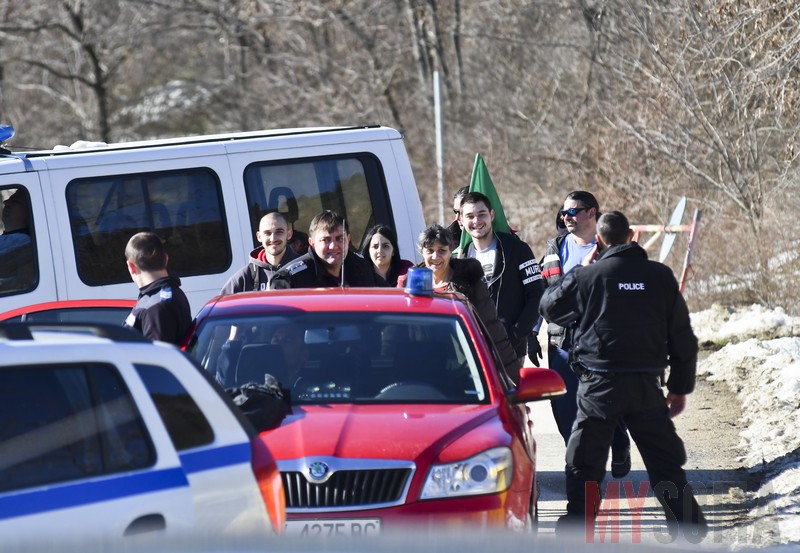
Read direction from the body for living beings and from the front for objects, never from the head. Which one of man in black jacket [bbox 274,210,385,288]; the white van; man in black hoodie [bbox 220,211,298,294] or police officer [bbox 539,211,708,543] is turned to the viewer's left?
the white van

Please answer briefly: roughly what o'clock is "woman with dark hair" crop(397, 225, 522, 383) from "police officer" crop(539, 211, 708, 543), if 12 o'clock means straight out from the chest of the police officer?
The woman with dark hair is roughly at 10 o'clock from the police officer.

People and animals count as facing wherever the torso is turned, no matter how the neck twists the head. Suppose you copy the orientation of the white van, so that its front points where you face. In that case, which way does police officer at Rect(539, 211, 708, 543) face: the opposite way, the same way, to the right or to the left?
to the right

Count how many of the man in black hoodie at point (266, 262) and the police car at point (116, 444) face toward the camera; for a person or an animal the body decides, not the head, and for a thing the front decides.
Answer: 1

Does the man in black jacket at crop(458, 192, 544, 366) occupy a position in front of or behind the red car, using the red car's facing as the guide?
behind

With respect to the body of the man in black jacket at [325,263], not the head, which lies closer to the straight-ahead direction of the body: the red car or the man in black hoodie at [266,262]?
the red car
